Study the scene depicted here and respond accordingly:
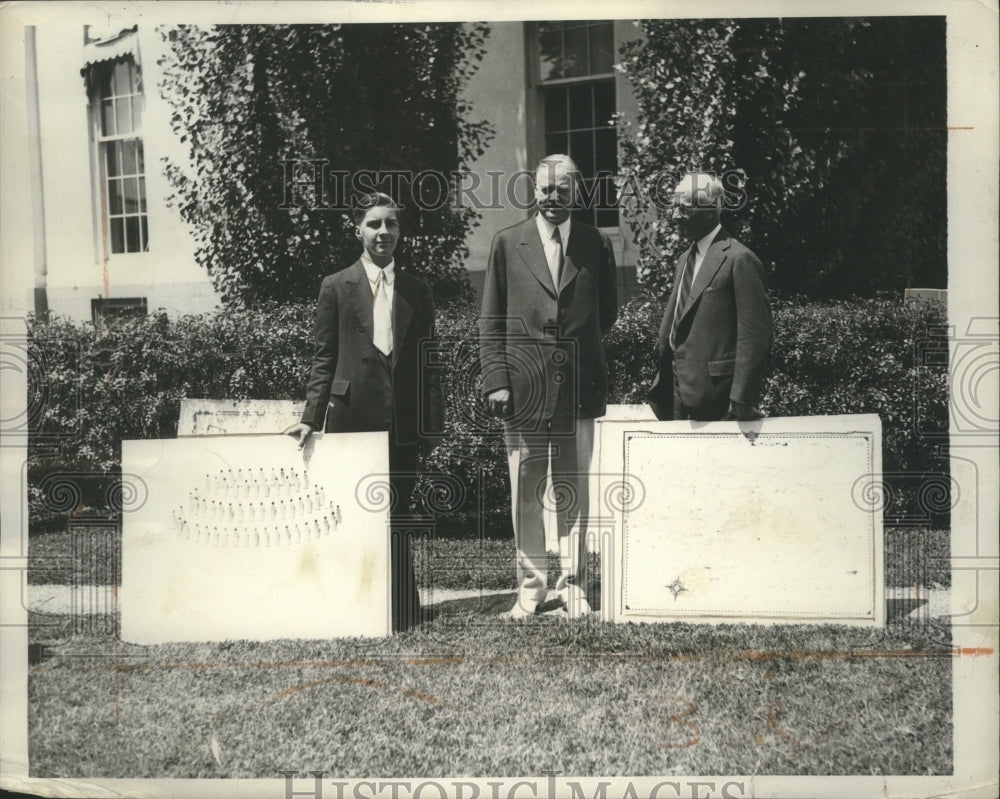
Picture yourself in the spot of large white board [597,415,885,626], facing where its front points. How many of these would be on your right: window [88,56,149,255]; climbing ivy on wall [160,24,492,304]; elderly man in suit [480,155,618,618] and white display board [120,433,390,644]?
4

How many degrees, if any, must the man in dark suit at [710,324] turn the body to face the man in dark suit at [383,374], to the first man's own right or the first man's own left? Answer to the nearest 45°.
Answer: approximately 45° to the first man's own right

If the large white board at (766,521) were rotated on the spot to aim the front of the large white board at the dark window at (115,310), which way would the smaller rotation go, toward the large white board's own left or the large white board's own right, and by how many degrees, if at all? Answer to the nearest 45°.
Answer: approximately 90° to the large white board's own right

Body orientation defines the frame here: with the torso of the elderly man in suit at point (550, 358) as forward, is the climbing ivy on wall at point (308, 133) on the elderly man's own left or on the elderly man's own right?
on the elderly man's own right

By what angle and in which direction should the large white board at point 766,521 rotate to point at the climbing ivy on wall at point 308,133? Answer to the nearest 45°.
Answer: approximately 90° to its right

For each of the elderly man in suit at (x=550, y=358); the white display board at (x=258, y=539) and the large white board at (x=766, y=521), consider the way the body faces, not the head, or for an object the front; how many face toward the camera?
3

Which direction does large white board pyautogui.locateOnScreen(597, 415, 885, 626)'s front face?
toward the camera

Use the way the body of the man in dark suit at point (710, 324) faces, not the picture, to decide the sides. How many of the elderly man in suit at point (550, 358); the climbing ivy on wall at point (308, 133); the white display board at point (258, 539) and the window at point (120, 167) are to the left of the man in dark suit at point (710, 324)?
0

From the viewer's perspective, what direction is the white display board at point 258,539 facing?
toward the camera

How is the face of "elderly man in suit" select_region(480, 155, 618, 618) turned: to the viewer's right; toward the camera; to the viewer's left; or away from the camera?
toward the camera

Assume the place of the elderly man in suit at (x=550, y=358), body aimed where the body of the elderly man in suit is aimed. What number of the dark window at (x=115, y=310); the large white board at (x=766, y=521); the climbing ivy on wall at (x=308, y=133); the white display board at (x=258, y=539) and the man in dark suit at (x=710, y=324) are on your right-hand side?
3

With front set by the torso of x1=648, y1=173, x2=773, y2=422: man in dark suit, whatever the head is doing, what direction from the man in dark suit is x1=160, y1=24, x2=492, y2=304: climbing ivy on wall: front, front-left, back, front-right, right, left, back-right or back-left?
front-right

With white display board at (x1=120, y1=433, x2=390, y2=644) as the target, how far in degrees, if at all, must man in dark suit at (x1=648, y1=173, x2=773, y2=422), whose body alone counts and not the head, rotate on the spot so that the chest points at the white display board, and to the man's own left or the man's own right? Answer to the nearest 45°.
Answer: approximately 45° to the man's own right

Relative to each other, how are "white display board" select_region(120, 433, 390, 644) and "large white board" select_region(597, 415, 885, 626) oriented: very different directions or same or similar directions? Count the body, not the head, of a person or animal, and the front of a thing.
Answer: same or similar directions

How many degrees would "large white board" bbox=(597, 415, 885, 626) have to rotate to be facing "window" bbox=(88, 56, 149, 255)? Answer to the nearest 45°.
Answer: approximately 90° to its right

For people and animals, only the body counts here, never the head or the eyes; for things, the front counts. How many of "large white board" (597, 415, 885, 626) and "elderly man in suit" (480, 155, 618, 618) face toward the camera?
2

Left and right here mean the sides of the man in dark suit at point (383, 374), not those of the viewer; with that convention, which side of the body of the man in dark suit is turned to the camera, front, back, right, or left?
front

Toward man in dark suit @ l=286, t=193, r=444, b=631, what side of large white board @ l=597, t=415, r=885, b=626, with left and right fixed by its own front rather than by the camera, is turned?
right

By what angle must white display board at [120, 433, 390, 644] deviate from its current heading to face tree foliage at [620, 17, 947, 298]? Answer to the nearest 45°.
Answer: approximately 90° to its left
